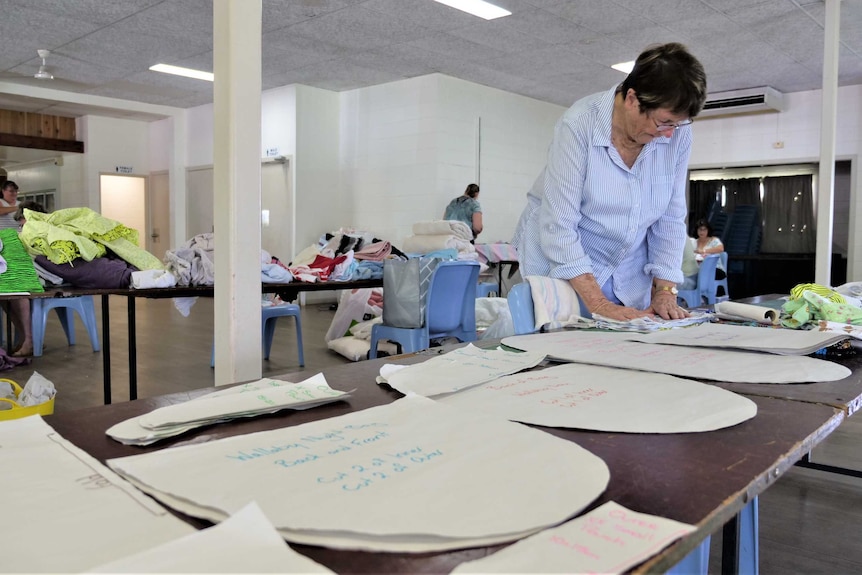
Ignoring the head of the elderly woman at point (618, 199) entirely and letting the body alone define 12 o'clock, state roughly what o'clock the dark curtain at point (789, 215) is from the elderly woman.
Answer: The dark curtain is roughly at 8 o'clock from the elderly woman.

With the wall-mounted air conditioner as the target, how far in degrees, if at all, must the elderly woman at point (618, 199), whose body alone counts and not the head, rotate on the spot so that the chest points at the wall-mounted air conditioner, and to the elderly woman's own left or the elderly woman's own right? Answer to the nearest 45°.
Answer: approximately 135° to the elderly woman's own left

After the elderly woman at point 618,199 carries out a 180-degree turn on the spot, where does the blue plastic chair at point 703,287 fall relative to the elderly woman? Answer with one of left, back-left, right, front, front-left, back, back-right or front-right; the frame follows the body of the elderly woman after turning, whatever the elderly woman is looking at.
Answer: front-right

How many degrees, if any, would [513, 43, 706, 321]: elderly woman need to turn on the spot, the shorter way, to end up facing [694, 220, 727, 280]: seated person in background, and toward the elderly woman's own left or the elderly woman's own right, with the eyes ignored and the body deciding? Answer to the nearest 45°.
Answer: approximately 135° to the elderly woman's own left

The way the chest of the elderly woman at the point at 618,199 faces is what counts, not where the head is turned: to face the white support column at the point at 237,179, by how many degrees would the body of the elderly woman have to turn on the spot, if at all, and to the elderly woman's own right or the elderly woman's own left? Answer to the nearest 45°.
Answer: approximately 90° to the elderly woman's own right

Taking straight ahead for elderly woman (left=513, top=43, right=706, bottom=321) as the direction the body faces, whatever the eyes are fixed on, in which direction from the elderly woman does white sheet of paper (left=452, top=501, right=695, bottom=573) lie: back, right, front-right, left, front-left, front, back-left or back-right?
front-right
